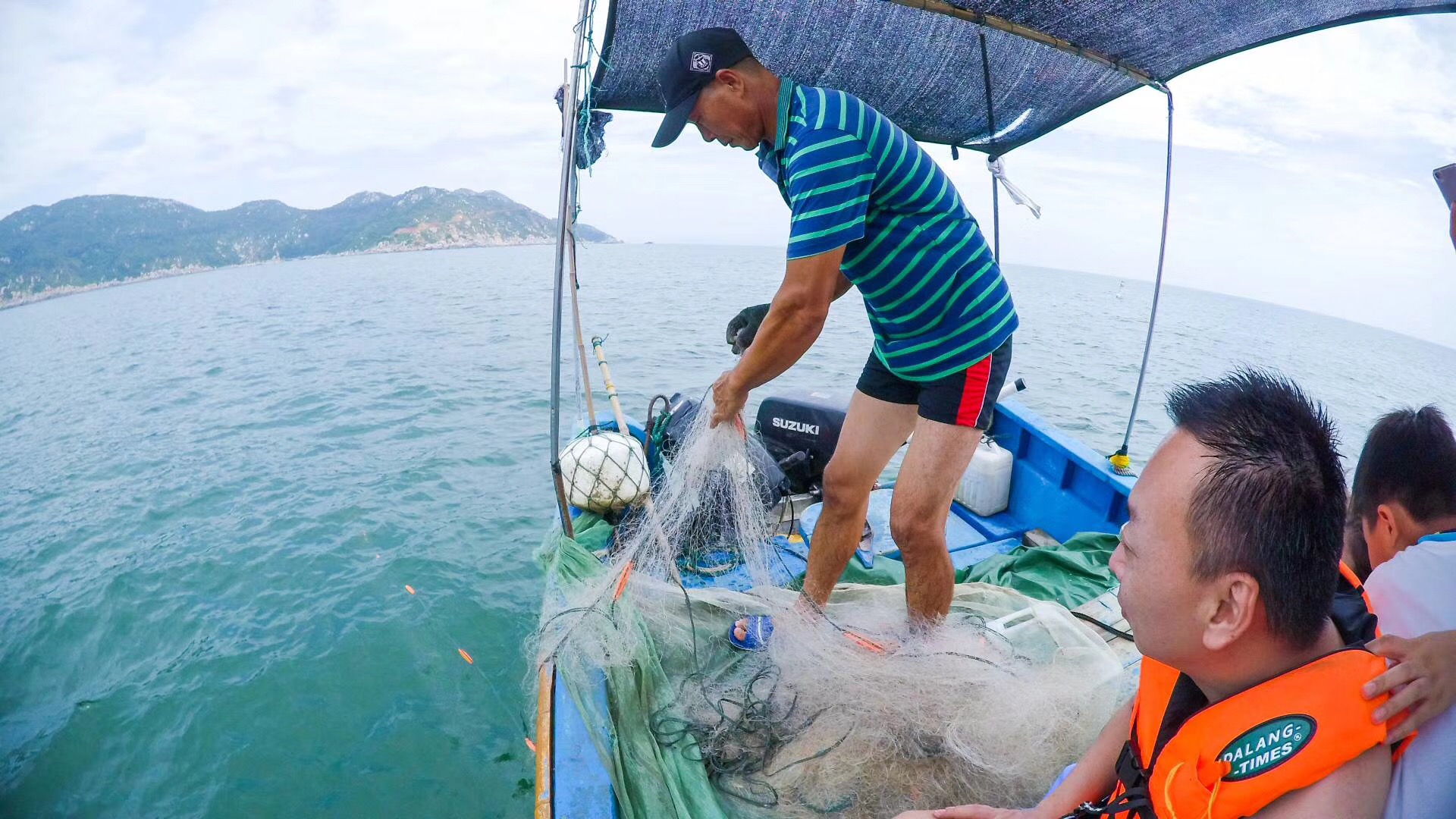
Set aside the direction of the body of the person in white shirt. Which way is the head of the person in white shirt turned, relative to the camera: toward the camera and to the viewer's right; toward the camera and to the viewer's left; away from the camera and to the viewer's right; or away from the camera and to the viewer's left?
away from the camera and to the viewer's left

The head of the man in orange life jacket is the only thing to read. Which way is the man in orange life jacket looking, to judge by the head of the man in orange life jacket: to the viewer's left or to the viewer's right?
to the viewer's left

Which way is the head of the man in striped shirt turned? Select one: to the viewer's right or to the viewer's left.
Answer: to the viewer's left

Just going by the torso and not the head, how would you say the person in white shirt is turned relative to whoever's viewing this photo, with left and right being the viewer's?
facing away from the viewer and to the left of the viewer

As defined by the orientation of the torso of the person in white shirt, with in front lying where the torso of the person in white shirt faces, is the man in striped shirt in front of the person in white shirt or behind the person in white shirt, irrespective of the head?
in front

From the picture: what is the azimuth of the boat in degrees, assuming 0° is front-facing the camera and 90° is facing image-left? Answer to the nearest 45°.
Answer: approximately 0°
